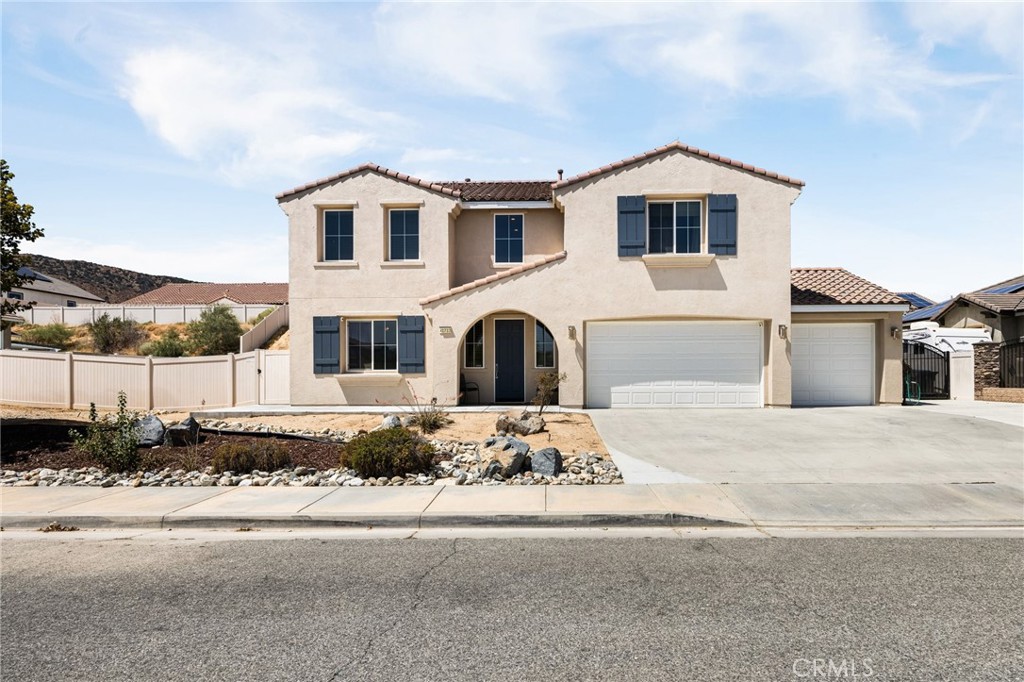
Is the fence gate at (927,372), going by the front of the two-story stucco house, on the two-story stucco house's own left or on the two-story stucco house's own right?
on the two-story stucco house's own left

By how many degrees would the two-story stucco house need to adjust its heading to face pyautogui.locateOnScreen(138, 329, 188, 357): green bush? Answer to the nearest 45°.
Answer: approximately 135° to its right

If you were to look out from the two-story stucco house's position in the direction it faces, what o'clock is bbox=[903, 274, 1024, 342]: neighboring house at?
The neighboring house is roughly at 8 o'clock from the two-story stucco house.

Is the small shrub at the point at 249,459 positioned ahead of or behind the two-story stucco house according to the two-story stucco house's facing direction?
ahead

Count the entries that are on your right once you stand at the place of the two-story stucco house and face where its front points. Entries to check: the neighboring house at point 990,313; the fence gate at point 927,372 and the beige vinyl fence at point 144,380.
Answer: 1

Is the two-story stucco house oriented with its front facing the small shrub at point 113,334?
no

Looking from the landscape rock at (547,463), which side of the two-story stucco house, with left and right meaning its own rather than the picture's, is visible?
front

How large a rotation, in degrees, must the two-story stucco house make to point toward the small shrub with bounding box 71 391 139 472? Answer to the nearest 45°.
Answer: approximately 45° to its right

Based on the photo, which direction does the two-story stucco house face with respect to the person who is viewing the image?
facing the viewer

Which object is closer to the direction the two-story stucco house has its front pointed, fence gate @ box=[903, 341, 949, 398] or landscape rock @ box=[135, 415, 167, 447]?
the landscape rock

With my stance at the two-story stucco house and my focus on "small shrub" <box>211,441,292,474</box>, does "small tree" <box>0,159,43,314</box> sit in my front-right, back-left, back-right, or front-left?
front-right

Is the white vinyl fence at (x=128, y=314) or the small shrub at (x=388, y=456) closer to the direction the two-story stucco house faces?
the small shrub

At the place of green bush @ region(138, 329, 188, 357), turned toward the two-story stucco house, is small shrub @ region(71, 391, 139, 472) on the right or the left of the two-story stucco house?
right

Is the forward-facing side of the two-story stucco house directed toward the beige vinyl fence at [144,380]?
no

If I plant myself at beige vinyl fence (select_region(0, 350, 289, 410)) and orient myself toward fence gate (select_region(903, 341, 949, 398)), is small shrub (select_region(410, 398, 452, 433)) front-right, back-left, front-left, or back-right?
front-right
